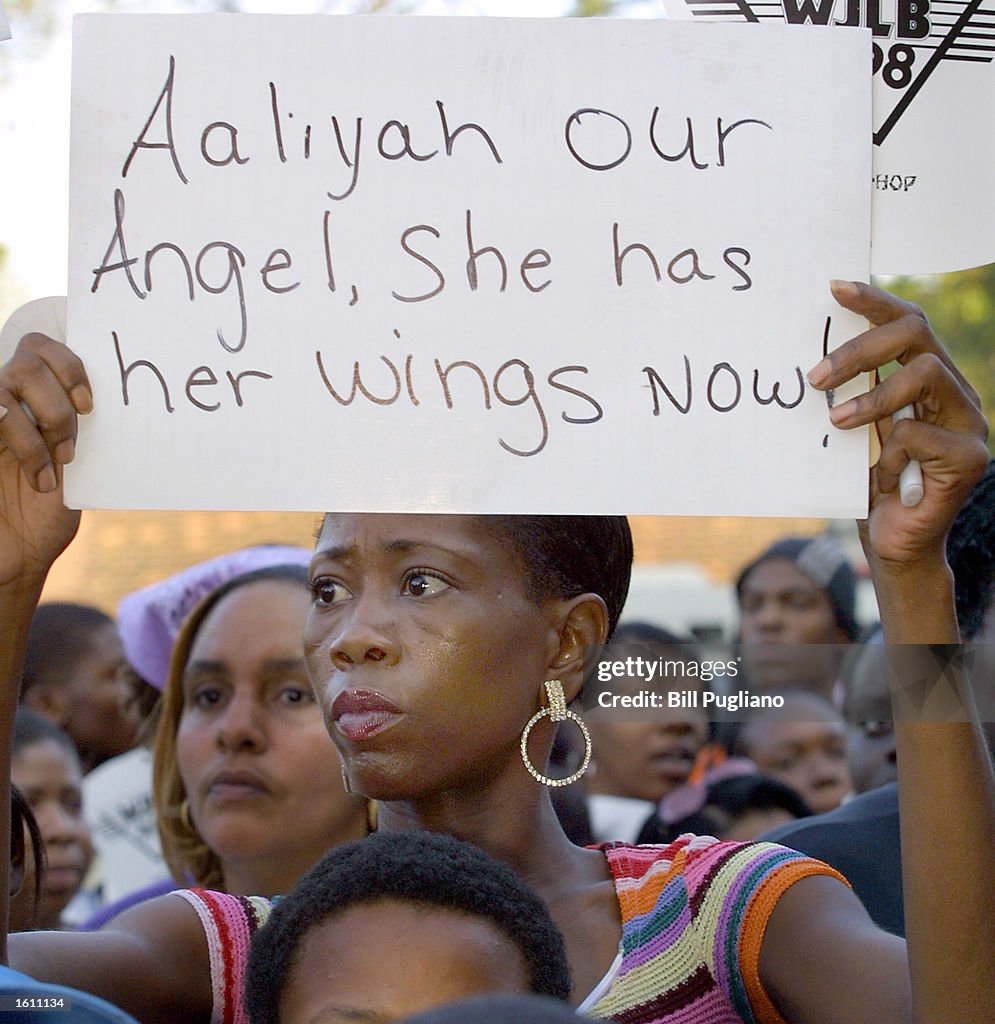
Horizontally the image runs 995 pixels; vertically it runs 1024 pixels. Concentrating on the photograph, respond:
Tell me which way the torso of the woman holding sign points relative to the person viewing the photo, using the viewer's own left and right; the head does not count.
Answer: facing the viewer and to the left of the viewer

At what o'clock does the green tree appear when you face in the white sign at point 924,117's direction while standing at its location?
The green tree is roughly at 6 o'clock from the white sign.

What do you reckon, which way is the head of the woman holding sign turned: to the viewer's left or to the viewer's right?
to the viewer's left

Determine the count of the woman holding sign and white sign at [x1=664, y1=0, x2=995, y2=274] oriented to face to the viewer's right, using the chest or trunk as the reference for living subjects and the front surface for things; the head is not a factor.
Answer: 0

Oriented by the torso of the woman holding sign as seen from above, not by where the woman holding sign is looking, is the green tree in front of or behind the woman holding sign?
behind

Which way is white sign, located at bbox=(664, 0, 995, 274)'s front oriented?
toward the camera
